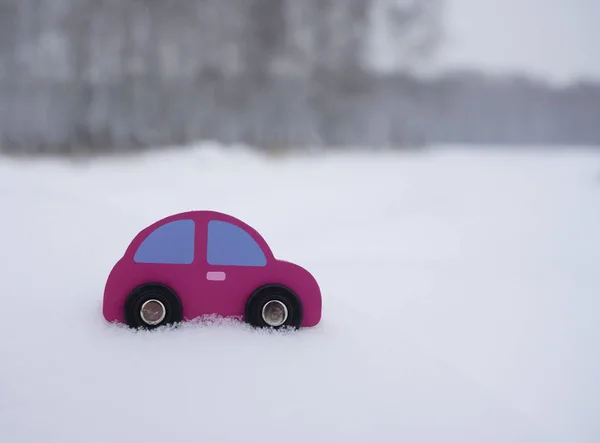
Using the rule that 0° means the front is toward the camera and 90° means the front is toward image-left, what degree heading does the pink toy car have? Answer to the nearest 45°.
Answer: approximately 270°
